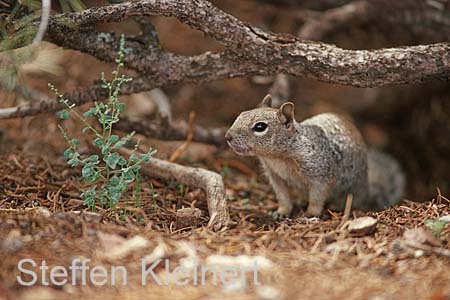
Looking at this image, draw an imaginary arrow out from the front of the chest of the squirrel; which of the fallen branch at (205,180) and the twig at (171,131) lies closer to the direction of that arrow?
the fallen branch

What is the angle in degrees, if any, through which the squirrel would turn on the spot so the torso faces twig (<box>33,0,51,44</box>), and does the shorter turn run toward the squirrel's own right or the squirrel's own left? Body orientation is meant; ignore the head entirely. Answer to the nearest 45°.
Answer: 0° — it already faces it

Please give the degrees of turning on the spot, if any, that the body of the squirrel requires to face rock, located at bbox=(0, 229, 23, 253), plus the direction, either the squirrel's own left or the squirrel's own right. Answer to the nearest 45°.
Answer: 0° — it already faces it

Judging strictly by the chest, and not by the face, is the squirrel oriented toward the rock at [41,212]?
yes

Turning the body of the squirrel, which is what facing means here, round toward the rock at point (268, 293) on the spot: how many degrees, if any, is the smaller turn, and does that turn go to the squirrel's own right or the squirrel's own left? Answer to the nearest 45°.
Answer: approximately 45° to the squirrel's own left

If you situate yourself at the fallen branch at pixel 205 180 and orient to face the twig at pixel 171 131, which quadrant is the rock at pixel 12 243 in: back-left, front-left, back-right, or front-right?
back-left

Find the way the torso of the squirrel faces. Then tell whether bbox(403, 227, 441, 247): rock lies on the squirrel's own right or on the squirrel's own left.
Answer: on the squirrel's own left

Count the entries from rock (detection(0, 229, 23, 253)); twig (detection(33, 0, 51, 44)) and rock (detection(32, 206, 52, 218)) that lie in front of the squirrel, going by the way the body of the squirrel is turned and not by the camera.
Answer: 3

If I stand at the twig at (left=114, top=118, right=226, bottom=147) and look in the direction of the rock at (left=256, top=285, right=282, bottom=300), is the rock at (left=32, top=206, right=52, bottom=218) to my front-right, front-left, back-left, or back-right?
front-right

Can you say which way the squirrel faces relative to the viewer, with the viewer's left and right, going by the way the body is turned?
facing the viewer and to the left of the viewer

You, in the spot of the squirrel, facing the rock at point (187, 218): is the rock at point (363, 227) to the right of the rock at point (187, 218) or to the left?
left

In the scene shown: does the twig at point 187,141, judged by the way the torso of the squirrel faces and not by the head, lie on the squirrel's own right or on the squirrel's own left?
on the squirrel's own right
